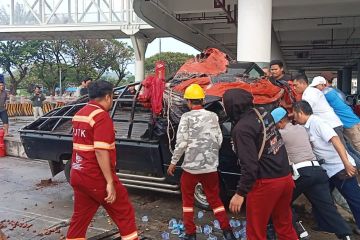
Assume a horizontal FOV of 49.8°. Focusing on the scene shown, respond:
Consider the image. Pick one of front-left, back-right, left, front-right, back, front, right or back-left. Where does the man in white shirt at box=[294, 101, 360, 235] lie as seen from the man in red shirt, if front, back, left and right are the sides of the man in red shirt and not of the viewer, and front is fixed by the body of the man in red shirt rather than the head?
front-right

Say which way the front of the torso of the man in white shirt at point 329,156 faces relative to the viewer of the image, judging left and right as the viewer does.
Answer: facing to the left of the viewer

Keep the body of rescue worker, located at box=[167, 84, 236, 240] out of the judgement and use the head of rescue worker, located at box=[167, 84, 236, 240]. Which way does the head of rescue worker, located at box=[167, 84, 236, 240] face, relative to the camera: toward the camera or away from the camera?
away from the camera

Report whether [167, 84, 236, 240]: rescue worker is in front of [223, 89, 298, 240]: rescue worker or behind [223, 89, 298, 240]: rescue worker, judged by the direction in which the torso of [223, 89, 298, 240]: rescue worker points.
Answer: in front

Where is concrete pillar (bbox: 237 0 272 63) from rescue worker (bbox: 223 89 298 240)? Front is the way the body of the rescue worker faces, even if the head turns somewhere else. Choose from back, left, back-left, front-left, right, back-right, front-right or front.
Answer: front-right

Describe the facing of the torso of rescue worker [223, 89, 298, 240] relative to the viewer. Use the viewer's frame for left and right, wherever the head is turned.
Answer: facing away from the viewer and to the left of the viewer

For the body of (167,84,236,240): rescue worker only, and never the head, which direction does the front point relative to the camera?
away from the camera

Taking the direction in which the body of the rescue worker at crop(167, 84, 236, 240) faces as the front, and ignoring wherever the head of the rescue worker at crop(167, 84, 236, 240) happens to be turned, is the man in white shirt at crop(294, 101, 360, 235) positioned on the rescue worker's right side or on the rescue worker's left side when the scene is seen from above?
on the rescue worker's right side

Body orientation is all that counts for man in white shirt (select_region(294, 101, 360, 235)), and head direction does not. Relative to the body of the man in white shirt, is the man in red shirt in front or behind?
in front
